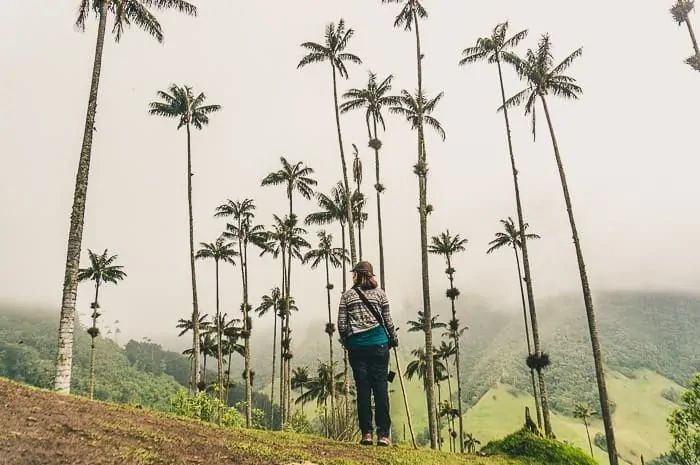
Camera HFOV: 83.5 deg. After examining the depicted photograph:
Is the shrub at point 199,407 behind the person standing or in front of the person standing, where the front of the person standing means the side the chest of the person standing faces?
in front

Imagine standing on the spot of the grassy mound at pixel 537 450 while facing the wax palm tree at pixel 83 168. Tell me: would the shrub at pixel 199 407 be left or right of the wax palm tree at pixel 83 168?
right

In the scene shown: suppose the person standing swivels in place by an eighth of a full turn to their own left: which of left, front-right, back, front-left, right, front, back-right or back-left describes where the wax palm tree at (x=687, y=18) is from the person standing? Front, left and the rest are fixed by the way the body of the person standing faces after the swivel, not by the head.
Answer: right

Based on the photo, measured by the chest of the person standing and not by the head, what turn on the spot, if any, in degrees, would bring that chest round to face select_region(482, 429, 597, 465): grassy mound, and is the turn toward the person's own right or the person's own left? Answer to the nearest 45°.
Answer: approximately 90° to the person's own right

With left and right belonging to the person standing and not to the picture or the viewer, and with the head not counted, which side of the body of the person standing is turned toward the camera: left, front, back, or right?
back
